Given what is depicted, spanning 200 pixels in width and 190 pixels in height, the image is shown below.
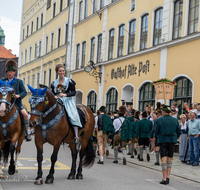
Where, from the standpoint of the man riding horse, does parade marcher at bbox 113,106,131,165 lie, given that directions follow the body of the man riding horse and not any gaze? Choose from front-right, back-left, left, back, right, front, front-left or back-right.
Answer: back

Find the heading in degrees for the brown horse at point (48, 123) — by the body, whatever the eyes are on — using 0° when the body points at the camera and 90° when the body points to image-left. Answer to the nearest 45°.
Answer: approximately 45°

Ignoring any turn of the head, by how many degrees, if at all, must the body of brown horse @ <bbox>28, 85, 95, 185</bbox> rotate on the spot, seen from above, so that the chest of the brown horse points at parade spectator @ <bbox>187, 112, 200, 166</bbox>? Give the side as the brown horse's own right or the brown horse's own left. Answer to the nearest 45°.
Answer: approximately 180°

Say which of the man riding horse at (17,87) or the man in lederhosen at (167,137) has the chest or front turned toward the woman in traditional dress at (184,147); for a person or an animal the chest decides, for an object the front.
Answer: the man in lederhosen
